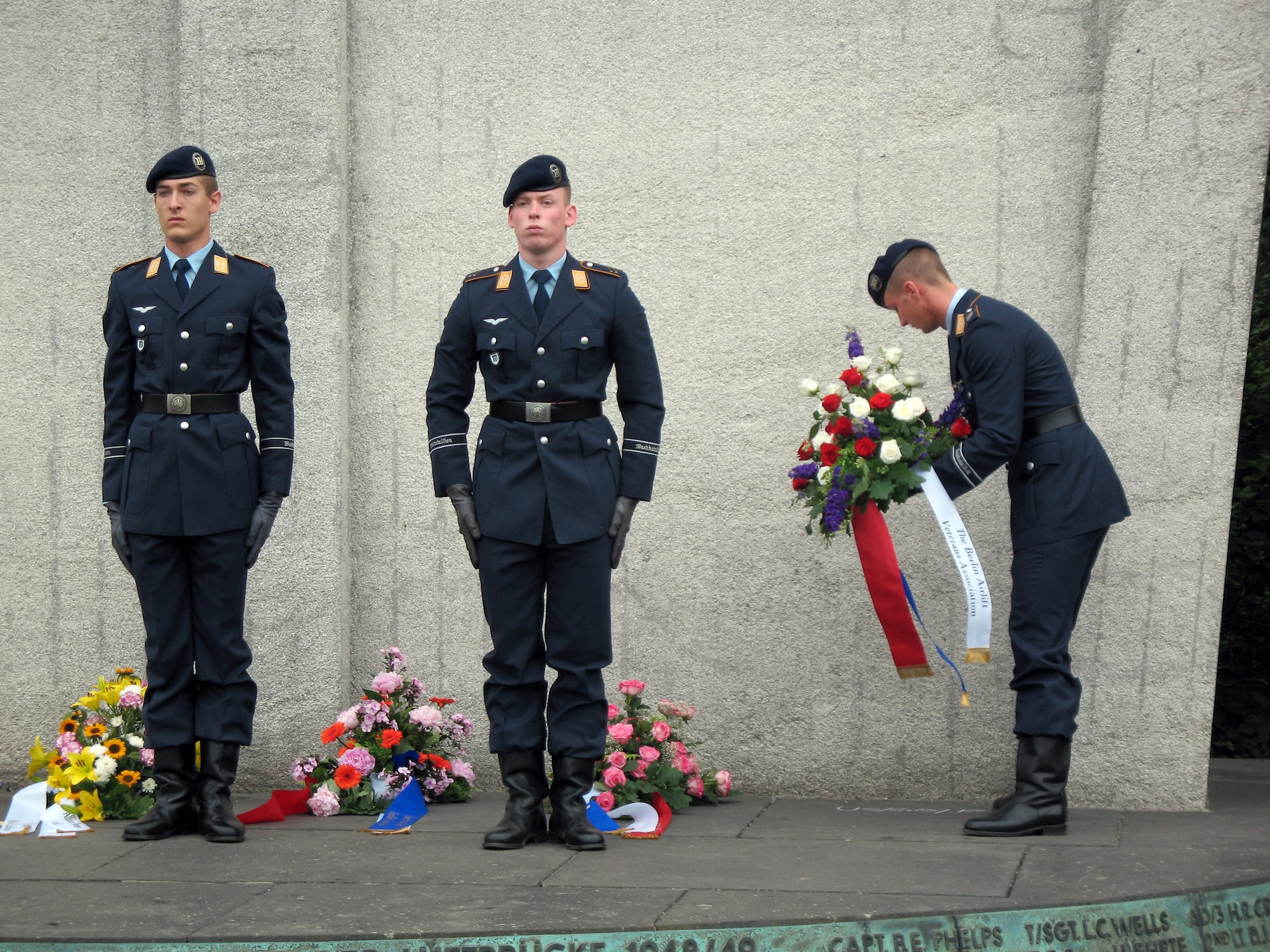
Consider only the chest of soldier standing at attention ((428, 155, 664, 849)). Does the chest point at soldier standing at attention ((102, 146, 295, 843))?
no

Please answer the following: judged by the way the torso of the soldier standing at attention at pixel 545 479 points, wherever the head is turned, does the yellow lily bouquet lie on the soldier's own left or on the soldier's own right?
on the soldier's own right

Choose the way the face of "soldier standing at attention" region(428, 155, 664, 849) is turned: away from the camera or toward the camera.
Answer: toward the camera

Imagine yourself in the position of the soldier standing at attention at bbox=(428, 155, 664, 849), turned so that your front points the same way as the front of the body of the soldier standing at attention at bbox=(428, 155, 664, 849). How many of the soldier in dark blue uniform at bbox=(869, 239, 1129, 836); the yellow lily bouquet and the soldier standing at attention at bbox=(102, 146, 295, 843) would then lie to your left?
1

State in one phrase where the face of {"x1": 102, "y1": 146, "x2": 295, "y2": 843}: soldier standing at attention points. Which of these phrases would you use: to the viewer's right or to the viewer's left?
to the viewer's left

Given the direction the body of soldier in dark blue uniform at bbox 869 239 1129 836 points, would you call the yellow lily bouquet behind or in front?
in front

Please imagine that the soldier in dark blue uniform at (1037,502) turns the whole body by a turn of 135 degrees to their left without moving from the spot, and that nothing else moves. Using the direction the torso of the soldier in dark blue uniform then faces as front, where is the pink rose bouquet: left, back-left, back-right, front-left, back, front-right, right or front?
back-right

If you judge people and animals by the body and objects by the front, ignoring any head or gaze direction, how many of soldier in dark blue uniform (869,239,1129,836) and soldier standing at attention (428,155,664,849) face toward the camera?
1

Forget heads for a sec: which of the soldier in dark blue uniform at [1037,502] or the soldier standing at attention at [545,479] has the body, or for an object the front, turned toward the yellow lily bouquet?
the soldier in dark blue uniform

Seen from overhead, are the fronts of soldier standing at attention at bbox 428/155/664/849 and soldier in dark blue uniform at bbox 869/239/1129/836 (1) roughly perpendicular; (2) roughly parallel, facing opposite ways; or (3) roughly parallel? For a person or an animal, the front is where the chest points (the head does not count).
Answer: roughly perpendicular

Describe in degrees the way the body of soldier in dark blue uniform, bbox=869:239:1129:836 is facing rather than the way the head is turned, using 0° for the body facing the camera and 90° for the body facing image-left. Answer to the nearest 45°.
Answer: approximately 90°

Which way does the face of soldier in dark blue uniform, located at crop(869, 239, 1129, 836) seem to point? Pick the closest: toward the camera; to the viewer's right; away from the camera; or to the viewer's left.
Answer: to the viewer's left

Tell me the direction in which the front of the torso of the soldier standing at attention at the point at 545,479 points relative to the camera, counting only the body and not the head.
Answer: toward the camera
